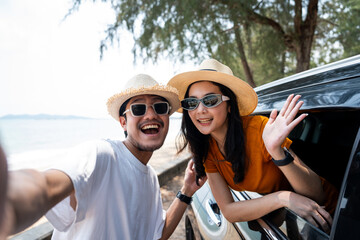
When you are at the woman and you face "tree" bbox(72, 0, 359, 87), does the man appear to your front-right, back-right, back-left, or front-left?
back-left

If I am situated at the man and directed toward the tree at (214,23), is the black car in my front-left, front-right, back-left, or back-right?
front-right

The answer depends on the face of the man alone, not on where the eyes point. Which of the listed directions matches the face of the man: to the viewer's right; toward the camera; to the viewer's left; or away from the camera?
toward the camera

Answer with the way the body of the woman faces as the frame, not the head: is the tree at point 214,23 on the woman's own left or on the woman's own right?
on the woman's own right

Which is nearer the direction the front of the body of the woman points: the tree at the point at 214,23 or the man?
the man

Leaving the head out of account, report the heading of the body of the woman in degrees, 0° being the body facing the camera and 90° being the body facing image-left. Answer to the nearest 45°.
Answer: approximately 45°

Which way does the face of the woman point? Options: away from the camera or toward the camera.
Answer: toward the camera
